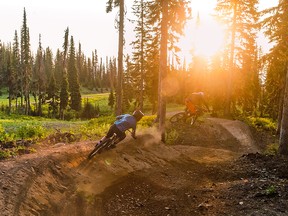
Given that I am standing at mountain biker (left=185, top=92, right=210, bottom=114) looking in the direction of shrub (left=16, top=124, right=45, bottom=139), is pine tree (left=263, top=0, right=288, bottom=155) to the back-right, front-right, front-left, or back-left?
back-left

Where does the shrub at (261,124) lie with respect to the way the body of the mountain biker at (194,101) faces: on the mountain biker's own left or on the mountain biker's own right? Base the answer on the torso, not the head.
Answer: on the mountain biker's own left
